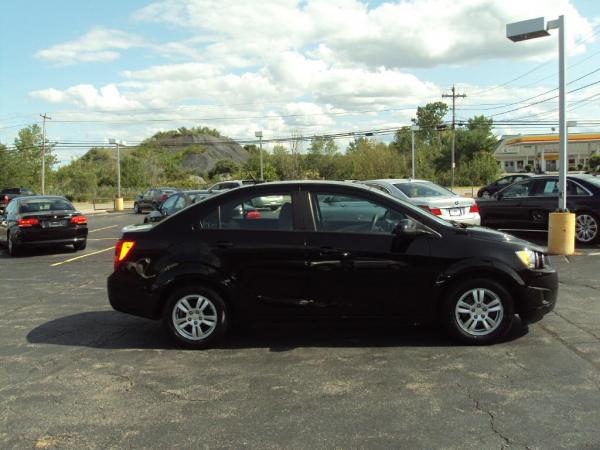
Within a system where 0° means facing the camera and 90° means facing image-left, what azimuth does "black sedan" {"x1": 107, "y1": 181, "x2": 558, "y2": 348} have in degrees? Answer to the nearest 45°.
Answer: approximately 270°

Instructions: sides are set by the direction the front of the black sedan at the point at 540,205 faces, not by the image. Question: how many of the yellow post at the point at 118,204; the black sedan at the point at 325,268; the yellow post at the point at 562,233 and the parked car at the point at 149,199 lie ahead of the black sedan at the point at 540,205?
2

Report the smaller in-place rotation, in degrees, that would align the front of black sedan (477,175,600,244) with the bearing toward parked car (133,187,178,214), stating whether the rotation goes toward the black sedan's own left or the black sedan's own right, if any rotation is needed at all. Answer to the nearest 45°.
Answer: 0° — it already faces it

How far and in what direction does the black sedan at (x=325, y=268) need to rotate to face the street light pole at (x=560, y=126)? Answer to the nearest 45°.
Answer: approximately 45° to its left

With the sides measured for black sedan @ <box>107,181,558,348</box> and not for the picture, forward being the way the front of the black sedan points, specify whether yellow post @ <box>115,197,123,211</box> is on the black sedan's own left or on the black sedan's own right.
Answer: on the black sedan's own left

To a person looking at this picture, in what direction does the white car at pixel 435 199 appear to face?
facing away from the viewer and to the left of the viewer

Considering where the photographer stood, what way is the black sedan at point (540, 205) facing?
facing away from the viewer and to the left of the viewer

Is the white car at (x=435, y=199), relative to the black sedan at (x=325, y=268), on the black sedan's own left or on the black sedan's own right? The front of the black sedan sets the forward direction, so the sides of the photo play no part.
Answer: on the black sedan's own left

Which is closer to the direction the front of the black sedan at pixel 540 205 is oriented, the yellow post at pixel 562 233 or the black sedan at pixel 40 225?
the black sedan

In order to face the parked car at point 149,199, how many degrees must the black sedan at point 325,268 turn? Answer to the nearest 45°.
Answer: approximately 90° to its left
